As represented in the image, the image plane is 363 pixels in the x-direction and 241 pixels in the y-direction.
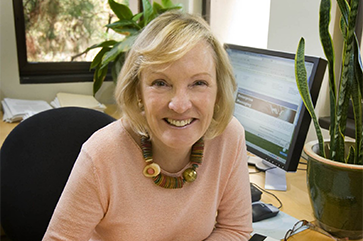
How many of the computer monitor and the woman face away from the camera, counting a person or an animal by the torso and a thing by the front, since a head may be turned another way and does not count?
0

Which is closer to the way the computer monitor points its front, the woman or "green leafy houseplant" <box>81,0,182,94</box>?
the woman

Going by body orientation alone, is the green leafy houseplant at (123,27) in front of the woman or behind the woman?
behind

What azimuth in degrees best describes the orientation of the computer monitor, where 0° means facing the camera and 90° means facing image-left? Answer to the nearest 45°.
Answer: approximately 45°

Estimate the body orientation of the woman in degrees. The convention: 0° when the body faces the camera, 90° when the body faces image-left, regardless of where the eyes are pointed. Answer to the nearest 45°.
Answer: approximately 0°

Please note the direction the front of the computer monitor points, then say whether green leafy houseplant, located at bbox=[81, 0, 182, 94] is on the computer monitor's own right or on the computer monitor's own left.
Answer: on the computer monitor's own right

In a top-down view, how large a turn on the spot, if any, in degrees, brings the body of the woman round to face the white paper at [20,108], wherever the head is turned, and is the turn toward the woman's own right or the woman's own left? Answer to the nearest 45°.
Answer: approximately 135° to the woman's own right

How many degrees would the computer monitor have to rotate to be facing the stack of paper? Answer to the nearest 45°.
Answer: approximately 90° to its right
